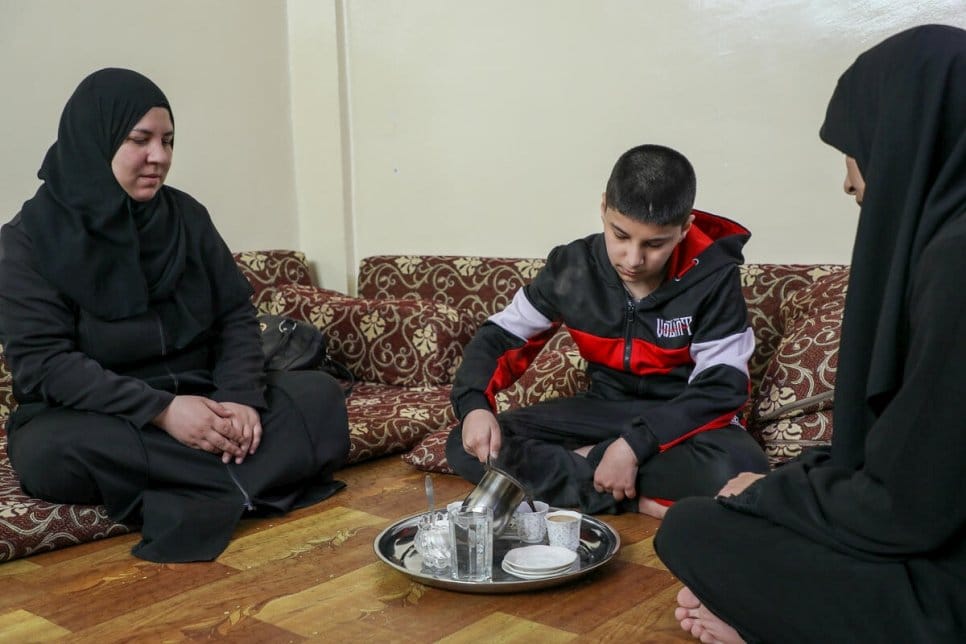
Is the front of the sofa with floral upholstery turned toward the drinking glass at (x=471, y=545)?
yes

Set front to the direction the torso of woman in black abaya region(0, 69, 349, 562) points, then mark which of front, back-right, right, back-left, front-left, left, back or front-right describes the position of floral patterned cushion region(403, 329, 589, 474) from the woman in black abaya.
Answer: front-left

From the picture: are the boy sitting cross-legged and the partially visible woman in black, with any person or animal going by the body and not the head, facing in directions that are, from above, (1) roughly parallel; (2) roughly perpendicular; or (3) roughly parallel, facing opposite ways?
roughly perpendicular

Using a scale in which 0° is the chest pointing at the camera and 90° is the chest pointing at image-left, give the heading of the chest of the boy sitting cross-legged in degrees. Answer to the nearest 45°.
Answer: approximately 0°

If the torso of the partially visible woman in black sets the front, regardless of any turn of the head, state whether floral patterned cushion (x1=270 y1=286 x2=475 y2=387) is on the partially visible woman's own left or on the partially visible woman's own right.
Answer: on the partially visible woman's own right

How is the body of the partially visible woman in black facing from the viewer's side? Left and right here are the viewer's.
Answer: facing to the left of the viewer

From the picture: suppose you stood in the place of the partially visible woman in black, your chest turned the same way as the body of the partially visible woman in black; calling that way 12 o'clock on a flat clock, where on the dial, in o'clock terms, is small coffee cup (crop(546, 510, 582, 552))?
The small coffee cup is roughly at 1 o'clock from the partially visible woman in black.

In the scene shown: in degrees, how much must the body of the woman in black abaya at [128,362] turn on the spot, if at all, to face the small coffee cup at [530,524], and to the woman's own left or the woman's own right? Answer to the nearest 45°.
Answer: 0° — they already face it

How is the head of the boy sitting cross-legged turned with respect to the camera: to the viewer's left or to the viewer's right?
to the viewer's left

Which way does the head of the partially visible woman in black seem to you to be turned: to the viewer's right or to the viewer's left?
to the viewer's left

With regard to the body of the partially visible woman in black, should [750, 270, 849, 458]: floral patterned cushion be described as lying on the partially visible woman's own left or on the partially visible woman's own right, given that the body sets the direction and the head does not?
on the partially visible woman's own right
